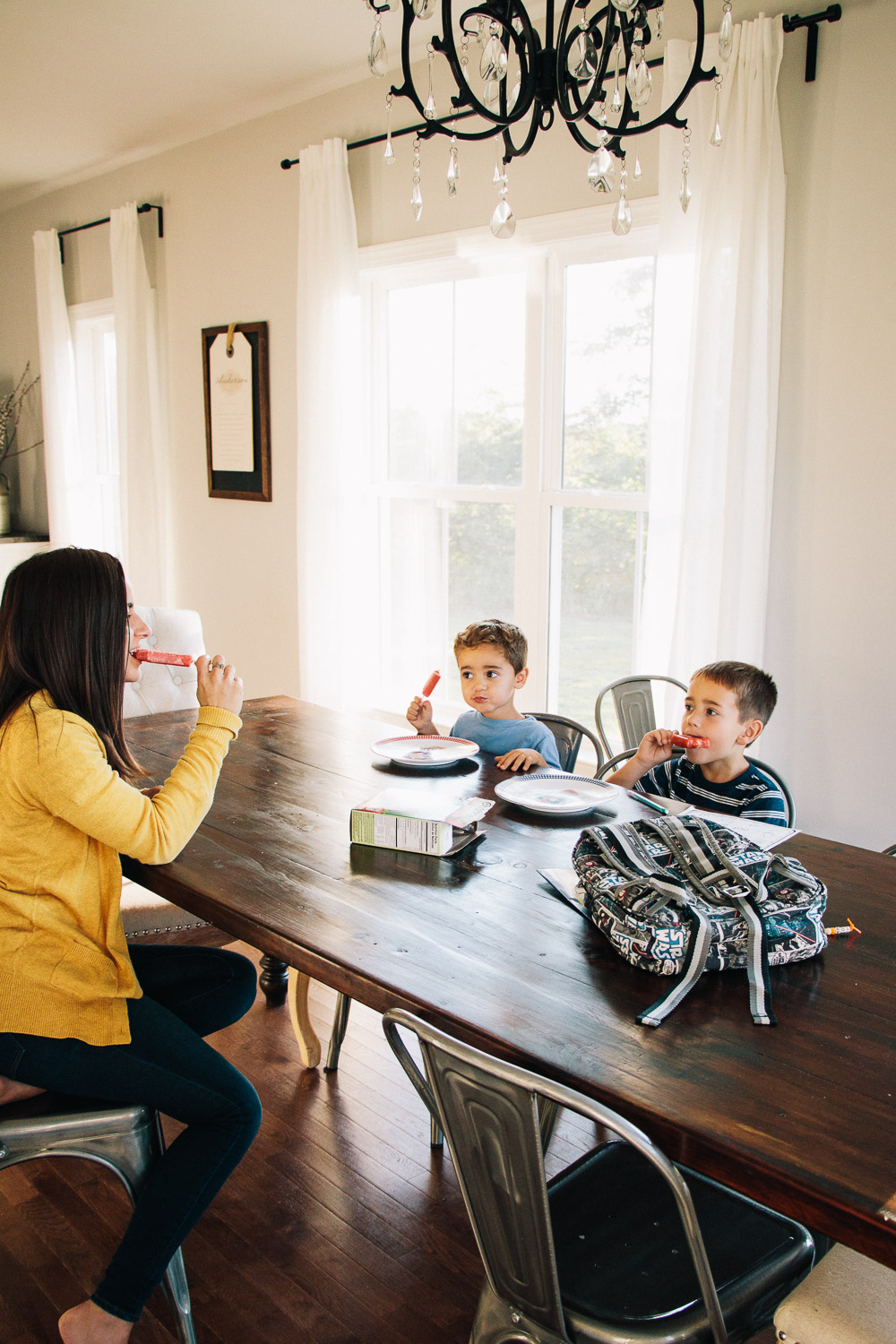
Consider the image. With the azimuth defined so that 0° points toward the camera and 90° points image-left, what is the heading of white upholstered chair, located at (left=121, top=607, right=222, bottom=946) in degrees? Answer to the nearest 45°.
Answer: approximately 315°

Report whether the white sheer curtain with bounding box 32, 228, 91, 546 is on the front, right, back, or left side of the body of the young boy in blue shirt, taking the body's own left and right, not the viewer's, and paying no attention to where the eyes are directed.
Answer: right

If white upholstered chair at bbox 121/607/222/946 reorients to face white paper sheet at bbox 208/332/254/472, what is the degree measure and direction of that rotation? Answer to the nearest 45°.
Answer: approximately 135° to its left

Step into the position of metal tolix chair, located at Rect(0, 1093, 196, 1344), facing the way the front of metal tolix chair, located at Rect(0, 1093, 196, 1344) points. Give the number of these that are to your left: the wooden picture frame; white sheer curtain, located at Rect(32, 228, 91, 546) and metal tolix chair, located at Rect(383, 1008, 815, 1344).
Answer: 2

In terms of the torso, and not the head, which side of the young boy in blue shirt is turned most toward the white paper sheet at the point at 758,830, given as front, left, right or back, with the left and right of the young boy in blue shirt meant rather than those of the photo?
left

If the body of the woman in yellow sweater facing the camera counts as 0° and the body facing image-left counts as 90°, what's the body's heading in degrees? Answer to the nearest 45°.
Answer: approximately 270°

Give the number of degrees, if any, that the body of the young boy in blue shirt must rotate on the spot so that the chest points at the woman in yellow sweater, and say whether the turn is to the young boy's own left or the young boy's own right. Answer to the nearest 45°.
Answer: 0° — they already face them

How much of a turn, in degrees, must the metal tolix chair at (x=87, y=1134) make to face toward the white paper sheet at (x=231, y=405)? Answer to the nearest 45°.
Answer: approximately 90° to its left

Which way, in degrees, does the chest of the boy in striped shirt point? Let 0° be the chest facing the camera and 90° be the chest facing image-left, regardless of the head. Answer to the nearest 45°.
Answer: approximately 45°

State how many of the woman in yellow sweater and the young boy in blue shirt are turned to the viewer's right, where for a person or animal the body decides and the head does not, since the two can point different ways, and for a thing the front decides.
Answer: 1

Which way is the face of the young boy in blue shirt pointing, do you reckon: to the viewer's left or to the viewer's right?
to the viewer's left

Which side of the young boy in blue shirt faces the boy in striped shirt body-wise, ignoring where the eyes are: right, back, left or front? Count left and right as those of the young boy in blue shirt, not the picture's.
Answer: left

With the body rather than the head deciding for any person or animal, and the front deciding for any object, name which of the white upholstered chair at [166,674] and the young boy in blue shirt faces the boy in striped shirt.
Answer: the white upholstered chair
